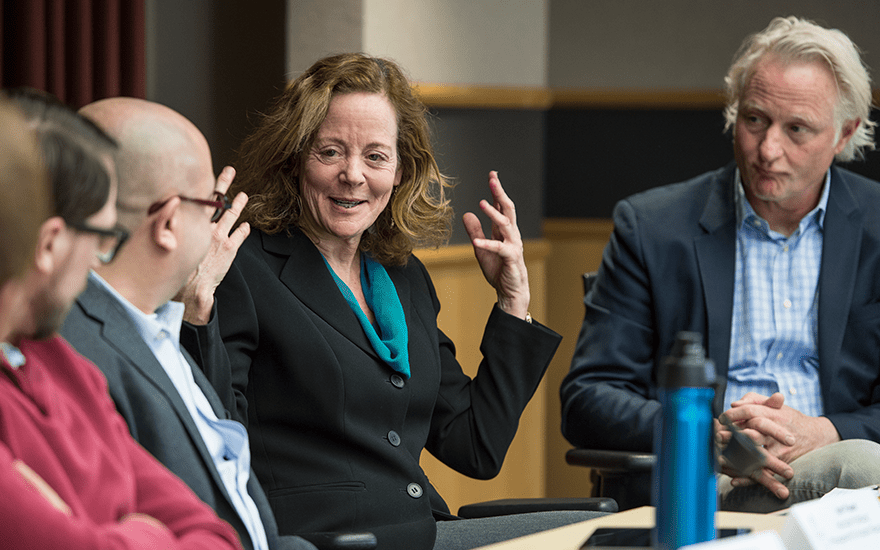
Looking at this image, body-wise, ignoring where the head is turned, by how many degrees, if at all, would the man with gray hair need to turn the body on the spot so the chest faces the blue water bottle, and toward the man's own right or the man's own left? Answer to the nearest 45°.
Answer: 0° — they already face it

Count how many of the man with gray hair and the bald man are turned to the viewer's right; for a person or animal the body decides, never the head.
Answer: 1

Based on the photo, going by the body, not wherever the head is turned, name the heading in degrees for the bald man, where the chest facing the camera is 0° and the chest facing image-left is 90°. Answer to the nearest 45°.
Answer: approximately 270°

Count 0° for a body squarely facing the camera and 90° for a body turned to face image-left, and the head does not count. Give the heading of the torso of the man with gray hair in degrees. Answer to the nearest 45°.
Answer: approximately 0°
